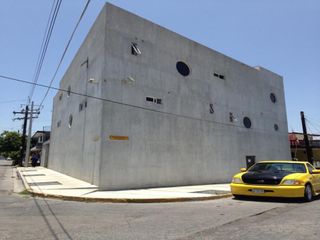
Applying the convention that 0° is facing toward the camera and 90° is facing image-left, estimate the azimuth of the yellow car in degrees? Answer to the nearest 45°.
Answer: approximately 45°
